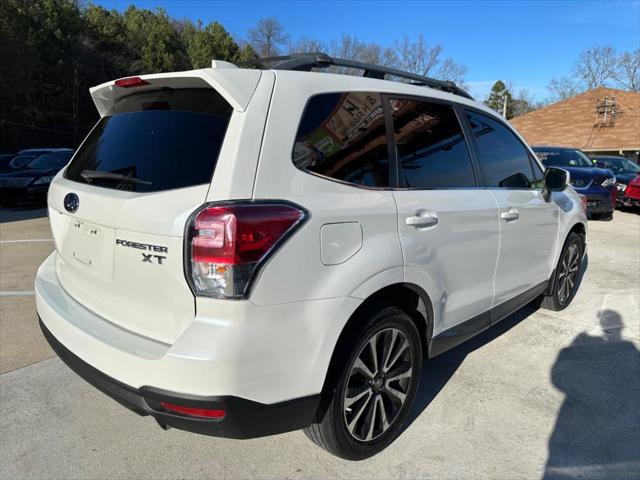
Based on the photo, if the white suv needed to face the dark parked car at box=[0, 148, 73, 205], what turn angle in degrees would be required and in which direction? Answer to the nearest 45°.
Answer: approximately 90° to its left

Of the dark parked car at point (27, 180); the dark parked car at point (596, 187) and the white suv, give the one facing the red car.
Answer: the white suv

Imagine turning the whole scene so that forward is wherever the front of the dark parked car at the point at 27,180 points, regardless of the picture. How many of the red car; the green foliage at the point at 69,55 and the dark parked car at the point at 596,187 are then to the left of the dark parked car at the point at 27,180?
2

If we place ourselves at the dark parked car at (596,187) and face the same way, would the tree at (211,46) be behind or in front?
behind

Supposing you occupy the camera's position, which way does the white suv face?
facing away from the viewer and to the right of the viewer

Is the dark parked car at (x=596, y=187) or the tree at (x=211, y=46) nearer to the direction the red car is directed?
the dark parked car

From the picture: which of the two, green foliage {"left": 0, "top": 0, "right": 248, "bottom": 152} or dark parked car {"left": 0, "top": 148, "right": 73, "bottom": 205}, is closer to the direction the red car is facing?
the dark parked car

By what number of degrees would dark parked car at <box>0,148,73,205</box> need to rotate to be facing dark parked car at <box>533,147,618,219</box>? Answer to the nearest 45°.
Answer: approximately 90° to its left

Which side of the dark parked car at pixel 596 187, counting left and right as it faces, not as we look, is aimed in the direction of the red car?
left
